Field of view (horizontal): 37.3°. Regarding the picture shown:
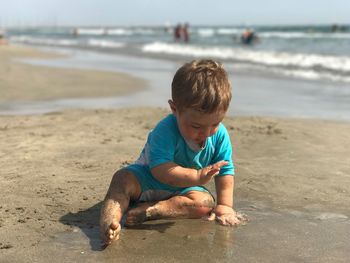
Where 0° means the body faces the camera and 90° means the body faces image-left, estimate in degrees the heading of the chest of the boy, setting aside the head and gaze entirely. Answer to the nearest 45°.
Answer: approximately 315°

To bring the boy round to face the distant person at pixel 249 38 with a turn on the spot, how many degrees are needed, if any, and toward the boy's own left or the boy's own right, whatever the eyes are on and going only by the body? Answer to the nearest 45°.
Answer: approximately 135° to the boy's own left
